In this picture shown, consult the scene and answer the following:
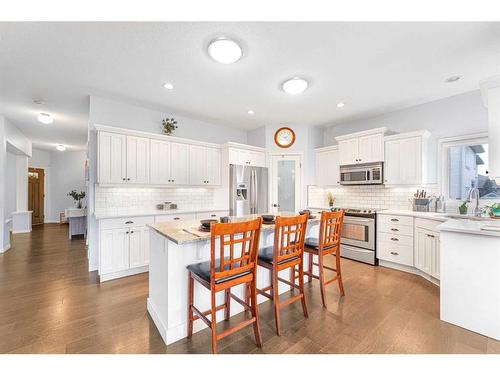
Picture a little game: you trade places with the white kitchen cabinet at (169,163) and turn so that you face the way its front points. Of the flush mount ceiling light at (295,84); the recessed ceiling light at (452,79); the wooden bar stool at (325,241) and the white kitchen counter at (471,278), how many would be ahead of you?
4

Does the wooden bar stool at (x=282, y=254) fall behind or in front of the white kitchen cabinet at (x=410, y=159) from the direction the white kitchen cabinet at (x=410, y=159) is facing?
in front

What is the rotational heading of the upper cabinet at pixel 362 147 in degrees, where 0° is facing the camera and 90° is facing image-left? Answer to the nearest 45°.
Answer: approximately 45°

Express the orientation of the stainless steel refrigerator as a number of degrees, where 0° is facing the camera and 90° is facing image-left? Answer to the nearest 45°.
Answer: approximately 315°

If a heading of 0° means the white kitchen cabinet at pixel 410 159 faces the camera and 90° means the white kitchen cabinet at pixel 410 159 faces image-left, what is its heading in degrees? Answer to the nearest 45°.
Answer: approximately 45°

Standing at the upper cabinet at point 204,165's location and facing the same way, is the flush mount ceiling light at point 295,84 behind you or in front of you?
in front

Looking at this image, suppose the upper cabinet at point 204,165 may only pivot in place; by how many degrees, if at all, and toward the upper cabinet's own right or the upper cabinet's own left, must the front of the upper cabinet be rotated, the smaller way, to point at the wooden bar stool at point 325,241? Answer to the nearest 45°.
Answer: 0° — it already faces it

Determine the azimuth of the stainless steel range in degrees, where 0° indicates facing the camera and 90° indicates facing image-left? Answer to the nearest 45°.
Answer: approximately 45°
